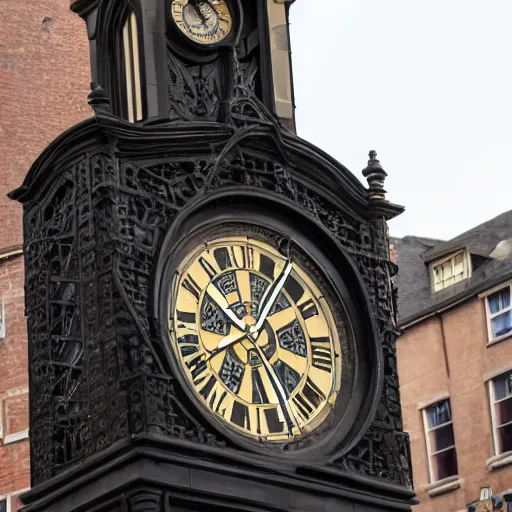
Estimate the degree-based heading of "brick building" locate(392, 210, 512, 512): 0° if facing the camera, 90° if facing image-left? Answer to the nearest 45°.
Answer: approximately 45°

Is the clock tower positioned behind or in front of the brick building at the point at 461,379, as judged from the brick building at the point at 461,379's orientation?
in front

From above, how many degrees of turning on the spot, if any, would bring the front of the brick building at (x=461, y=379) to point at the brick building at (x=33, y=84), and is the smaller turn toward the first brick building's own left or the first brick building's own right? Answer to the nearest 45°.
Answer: approximately 45° to the first brick building's own right
